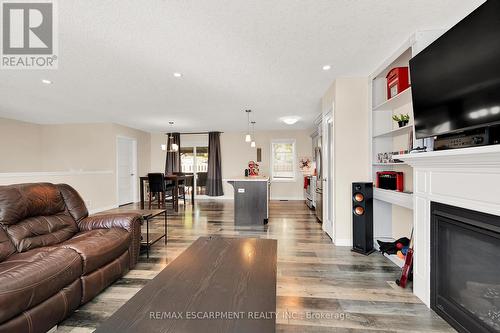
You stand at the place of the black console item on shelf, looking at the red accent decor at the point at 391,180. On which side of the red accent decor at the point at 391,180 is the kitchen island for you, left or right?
left

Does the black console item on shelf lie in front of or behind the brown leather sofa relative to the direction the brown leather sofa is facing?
in front

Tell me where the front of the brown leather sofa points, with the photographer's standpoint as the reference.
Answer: facing the viewer and to the right of the viewer

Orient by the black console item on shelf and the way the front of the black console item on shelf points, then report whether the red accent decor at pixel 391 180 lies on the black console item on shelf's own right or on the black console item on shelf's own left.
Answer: on the black console item on shelf's own right

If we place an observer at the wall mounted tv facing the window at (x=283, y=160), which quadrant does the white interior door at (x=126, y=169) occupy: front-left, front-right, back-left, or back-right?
front-left

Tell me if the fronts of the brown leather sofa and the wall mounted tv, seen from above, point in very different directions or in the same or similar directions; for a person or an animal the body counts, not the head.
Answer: very different directions

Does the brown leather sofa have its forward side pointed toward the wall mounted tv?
yes

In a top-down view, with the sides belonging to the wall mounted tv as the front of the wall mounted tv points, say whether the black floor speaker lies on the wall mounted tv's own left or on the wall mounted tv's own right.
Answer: on the wall mounted tv's own right

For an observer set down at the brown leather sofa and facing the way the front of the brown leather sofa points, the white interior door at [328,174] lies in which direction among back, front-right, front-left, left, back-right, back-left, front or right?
front-left

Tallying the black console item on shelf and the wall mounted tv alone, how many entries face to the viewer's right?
0

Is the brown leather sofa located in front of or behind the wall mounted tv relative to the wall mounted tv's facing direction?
in front

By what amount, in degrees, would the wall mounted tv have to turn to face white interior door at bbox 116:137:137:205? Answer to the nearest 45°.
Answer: approximately 45° to its right

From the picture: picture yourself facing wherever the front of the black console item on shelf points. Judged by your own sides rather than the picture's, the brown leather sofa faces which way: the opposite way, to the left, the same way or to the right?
the opposite way

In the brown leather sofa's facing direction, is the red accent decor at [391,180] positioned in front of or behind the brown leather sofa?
in front

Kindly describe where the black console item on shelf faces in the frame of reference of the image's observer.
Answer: facing the viewer and to the left of the viewer
